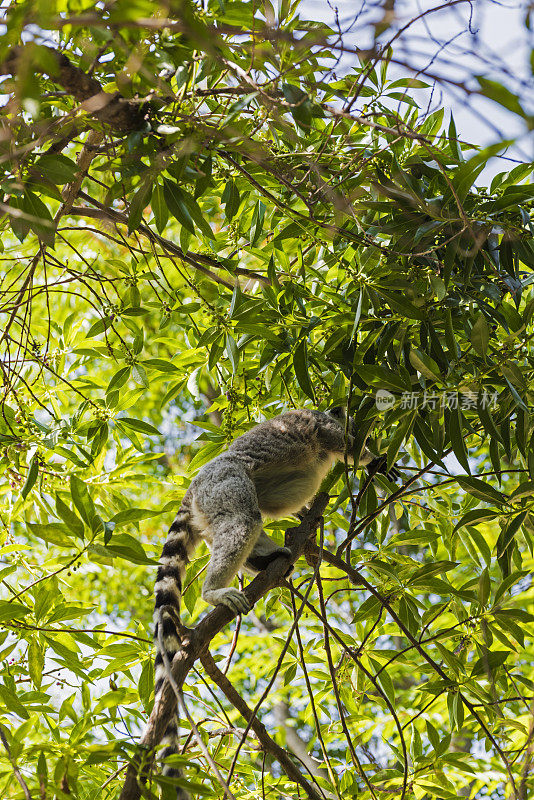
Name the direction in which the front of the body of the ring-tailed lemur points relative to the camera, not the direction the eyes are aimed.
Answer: to the viewer's right
